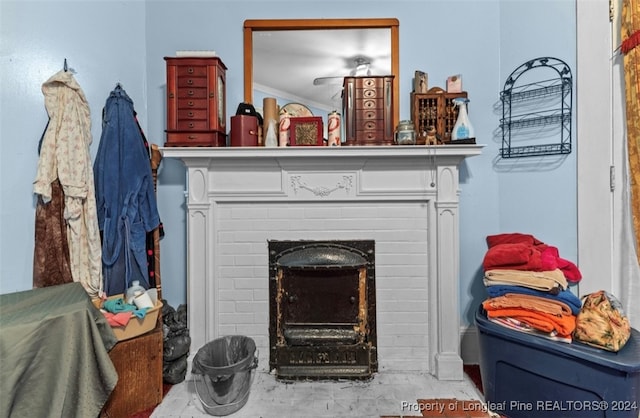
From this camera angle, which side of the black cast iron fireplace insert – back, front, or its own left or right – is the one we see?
front

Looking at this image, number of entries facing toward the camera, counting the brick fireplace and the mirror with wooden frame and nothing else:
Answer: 2

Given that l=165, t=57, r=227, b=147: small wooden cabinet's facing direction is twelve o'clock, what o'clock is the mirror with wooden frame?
The mirror with wooden frame is roughly at 9 o'clock from the small wooden cabinet.

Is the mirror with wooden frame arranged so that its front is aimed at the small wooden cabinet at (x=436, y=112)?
no

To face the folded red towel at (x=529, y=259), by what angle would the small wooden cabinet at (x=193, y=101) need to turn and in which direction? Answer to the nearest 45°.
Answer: approximately 45° to its left

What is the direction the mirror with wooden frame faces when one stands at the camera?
facing the viewer

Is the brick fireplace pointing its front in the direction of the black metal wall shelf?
no

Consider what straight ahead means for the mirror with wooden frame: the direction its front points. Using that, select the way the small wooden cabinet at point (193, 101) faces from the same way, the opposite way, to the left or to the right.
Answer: the same way

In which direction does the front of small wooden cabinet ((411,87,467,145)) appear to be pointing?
toward the camera

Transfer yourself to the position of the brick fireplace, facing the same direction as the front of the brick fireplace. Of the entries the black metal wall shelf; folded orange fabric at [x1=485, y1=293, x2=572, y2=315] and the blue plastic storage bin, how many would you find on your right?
0
